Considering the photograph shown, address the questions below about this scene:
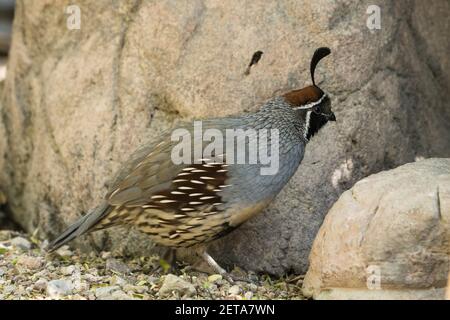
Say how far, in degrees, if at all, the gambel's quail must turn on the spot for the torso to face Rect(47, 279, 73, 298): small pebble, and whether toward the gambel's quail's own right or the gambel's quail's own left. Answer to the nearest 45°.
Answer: approximately 180°

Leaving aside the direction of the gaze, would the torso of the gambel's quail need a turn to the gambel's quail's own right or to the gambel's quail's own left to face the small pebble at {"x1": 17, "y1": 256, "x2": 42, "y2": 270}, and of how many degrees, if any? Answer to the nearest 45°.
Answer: approximately 180°

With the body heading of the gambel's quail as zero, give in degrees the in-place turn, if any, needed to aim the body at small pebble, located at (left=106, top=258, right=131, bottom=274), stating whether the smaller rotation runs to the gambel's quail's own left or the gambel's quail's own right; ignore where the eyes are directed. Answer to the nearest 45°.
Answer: approximately 135° to the gambel's quail's own left

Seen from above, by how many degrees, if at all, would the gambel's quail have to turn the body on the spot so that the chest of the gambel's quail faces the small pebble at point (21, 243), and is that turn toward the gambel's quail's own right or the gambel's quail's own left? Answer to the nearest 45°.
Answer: approximately 135° to the gambel's quail's own left

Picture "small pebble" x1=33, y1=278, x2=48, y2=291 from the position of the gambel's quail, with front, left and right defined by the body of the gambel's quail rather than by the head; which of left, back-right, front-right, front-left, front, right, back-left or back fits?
back

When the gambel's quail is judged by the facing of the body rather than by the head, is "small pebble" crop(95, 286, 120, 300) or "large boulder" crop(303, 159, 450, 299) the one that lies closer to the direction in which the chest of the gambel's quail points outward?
the large boulder

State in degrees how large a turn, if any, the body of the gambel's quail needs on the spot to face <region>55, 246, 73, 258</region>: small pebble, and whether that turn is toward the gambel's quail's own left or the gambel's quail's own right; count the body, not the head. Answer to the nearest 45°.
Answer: approximately 135° to the gambel's quail's own left

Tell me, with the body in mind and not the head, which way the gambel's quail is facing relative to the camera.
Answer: to the viewer's right
